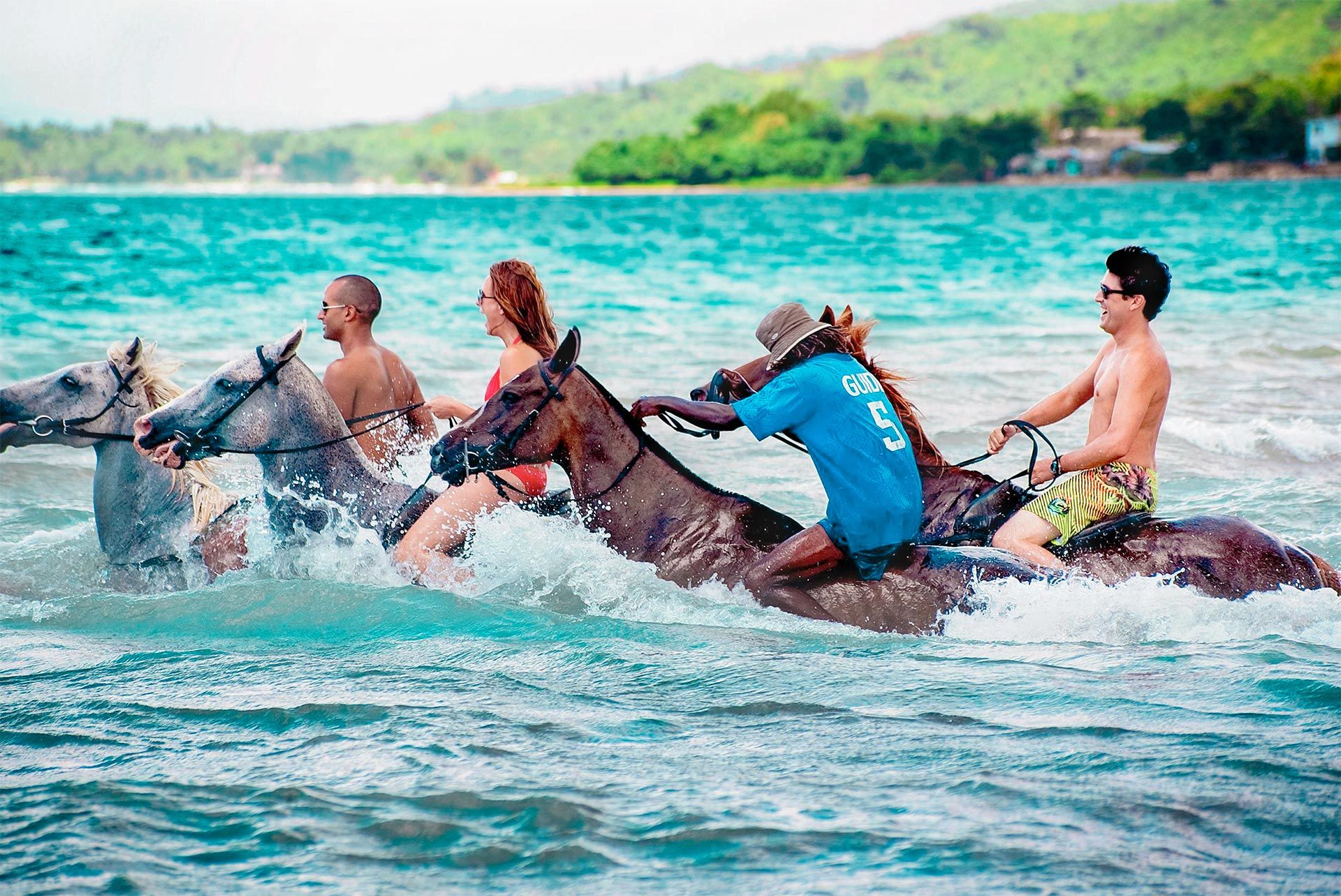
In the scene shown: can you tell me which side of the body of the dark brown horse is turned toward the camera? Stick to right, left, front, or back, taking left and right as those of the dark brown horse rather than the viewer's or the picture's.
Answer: left

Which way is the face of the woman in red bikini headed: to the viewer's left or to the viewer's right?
to the viewer's left

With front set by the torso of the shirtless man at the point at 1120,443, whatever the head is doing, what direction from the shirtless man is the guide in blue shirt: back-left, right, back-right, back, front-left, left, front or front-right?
front-left

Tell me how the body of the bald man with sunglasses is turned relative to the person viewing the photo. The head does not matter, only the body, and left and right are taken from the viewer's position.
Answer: facing away from the viewer and to the left of the viewer

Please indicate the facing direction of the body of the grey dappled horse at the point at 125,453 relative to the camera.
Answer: to the viewer's left

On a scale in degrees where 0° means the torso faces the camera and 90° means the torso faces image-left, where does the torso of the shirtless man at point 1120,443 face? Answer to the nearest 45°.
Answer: approximately 90°

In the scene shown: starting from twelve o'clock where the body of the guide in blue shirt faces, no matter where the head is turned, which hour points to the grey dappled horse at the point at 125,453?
The grey dappled horse is roughly at 11 o'clock from the guide in blue shirt.

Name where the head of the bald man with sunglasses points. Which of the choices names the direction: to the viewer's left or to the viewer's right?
to the viewer's left

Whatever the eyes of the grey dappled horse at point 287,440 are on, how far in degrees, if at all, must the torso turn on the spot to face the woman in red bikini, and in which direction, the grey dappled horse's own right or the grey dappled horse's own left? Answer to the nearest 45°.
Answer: approximately 180°

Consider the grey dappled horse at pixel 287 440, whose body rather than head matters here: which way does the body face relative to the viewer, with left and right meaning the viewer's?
facing to the left of the viewer

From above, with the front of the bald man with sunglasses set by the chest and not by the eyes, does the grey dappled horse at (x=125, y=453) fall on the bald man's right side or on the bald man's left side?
on the bald man's left side

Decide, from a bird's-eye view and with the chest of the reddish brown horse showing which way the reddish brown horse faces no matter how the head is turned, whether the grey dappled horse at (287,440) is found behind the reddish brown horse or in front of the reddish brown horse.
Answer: in front

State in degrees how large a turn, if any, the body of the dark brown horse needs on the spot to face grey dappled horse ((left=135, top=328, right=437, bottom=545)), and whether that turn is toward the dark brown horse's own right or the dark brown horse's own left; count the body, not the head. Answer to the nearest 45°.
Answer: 0° — it already faces it
